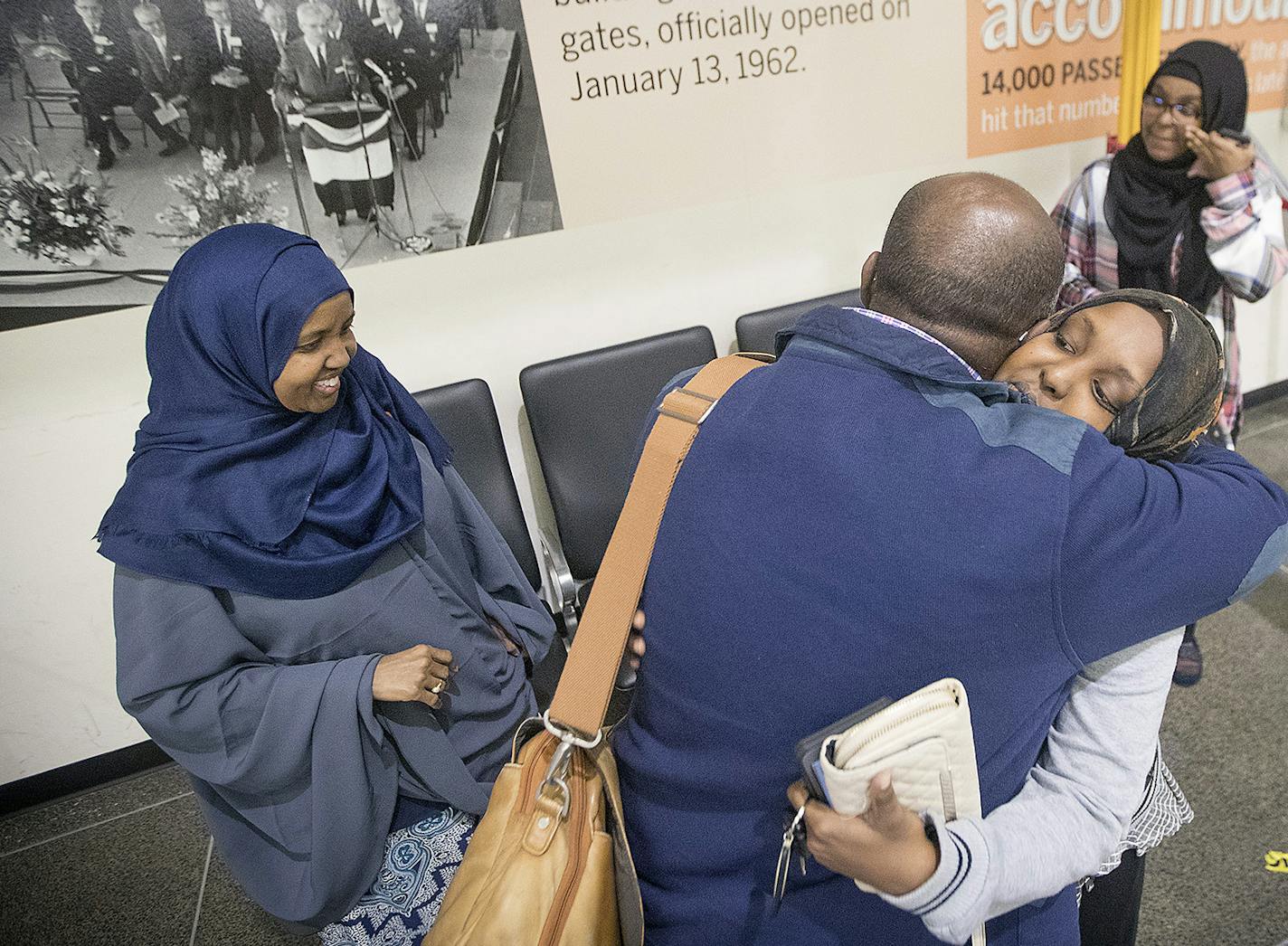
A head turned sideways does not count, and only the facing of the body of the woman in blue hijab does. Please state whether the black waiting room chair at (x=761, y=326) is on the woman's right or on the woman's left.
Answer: on the woman's left

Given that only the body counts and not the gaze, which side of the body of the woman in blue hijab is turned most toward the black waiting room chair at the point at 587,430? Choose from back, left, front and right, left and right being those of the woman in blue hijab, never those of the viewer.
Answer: left

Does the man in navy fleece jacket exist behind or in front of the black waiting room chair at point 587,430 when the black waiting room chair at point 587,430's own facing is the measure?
in front

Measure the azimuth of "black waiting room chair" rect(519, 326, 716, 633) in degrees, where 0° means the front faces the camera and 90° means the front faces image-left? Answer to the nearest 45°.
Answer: approximately 315°

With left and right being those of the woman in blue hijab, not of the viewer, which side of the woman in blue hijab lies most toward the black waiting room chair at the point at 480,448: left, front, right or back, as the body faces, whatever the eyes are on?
left

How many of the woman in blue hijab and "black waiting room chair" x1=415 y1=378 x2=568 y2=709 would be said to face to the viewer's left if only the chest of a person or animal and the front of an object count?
0

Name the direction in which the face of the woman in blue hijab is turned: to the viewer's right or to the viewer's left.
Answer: to the viewer's right

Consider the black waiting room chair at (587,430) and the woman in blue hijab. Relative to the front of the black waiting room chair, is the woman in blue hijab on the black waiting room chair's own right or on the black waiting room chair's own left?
on the black waiting room chair's own right

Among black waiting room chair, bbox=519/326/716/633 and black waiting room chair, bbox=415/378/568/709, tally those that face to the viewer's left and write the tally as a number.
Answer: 0

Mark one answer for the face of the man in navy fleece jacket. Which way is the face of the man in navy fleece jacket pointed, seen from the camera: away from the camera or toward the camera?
away from the camera
